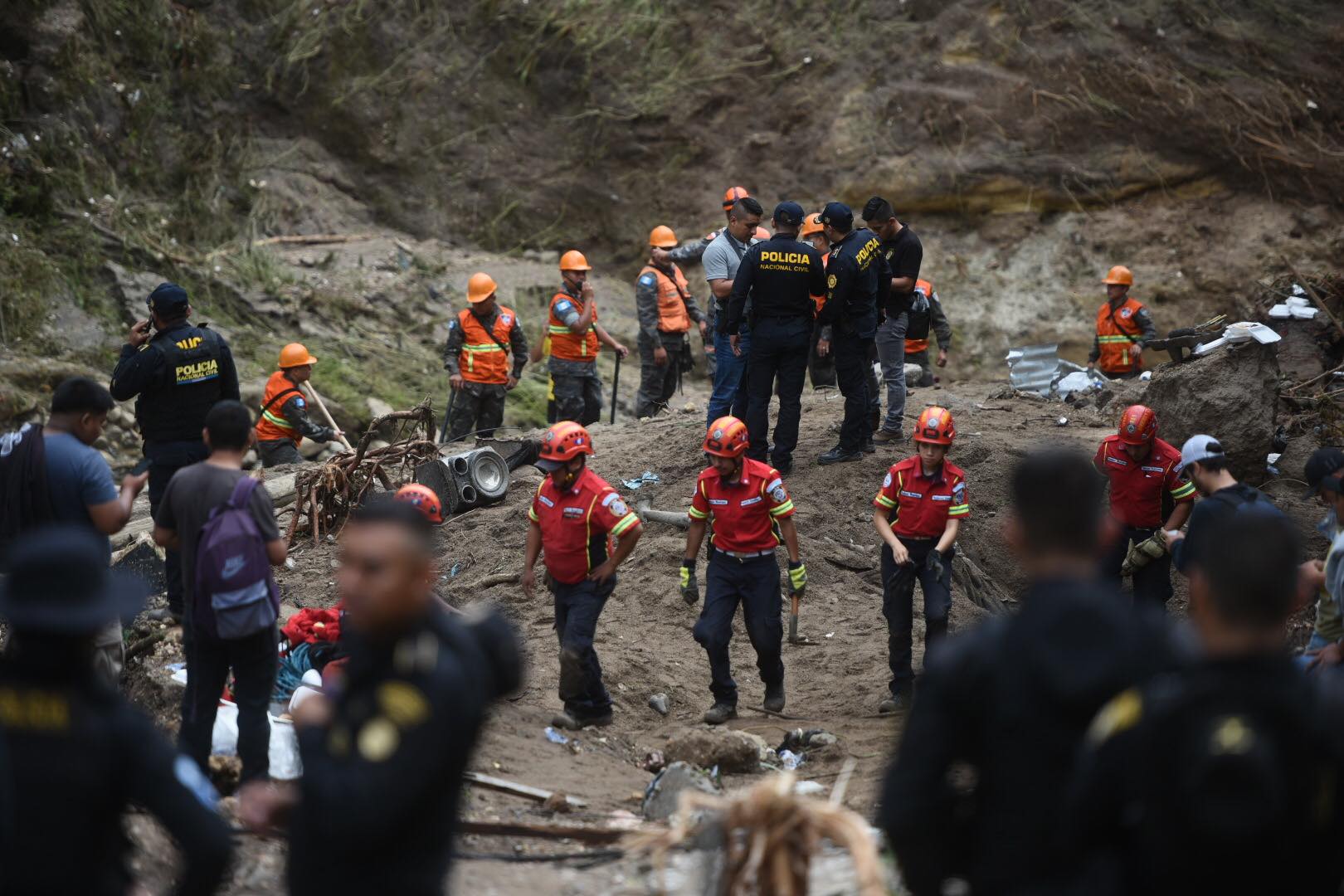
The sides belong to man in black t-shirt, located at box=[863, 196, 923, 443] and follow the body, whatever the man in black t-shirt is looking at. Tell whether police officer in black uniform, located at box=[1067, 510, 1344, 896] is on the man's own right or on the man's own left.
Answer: on the man's own left

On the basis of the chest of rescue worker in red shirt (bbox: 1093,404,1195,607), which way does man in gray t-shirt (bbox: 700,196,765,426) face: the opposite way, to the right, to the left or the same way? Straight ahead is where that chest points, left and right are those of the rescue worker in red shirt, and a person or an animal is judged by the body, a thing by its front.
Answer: to the left

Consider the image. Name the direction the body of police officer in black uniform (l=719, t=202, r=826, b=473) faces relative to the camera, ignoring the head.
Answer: away from the camera

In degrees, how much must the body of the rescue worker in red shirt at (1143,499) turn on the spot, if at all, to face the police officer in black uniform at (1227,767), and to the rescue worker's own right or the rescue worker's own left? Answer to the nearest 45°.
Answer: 0° — they already face them

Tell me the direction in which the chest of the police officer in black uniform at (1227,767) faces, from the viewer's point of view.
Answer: away from the camera

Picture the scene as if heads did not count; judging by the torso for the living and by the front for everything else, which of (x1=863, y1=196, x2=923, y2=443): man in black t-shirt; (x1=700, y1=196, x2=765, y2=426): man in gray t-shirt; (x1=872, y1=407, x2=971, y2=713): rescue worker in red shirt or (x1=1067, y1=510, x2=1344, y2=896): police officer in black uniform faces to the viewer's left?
the man in black t-shirt

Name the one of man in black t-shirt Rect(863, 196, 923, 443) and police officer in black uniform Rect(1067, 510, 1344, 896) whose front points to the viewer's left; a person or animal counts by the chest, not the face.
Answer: the man in black t-shirt

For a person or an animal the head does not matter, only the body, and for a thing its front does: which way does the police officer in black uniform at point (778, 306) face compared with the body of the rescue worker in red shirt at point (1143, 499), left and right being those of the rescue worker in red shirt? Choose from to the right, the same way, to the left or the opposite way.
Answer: the opposite way

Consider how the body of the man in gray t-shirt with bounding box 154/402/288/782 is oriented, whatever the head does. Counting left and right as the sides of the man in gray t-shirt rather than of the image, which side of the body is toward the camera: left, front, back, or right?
back

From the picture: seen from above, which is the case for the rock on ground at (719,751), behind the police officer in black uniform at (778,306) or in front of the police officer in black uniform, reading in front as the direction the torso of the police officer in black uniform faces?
behind

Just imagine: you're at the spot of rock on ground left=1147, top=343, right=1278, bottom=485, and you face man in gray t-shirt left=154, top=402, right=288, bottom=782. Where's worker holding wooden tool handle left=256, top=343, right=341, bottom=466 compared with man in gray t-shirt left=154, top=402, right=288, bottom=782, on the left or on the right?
right

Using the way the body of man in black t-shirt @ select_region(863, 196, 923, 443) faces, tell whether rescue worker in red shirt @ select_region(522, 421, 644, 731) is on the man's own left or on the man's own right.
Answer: on the man's own left

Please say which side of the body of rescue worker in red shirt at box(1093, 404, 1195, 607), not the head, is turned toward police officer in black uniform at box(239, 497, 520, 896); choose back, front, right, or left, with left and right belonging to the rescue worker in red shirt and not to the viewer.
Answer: front

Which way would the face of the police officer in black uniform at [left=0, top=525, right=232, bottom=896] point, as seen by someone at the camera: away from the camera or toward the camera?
away from the camera

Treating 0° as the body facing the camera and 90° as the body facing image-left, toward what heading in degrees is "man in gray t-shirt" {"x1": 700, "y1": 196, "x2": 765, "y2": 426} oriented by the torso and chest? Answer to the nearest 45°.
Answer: approximately 270°

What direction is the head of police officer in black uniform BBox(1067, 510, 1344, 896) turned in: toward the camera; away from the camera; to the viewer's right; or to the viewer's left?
away from the camera
